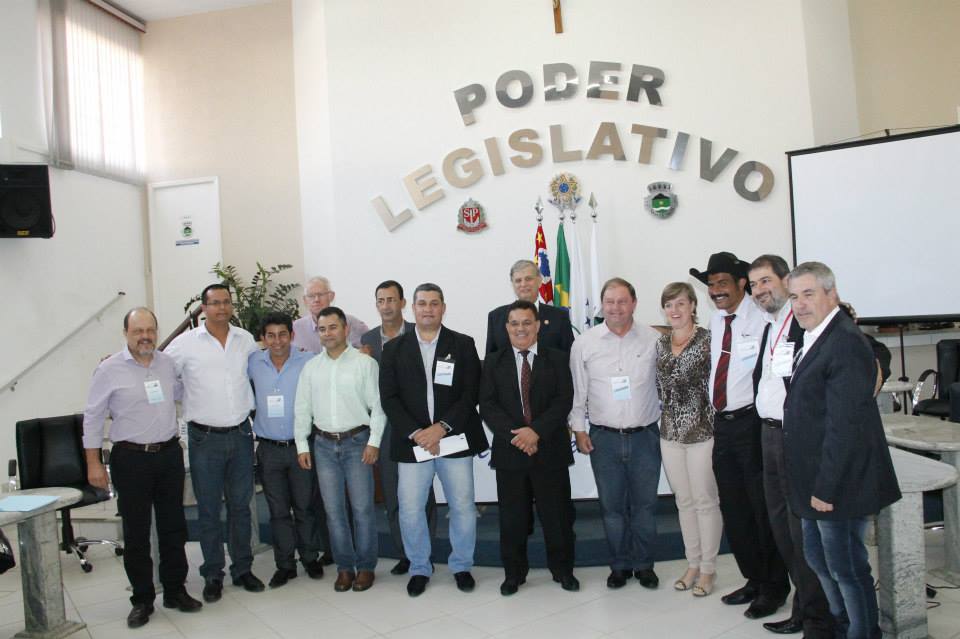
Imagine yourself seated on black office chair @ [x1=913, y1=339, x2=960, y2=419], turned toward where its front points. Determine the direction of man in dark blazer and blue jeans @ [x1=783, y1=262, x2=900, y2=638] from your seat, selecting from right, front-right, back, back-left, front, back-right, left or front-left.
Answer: left

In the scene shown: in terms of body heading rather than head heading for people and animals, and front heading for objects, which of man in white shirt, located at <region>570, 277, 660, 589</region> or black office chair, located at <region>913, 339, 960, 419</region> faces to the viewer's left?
the black office chair

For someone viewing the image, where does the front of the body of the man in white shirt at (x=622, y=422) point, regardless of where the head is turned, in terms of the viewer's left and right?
facing the viewer

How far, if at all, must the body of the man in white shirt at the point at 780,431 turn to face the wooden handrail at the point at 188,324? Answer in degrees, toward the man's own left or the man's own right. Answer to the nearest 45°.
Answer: approximately 90° to the man's own right

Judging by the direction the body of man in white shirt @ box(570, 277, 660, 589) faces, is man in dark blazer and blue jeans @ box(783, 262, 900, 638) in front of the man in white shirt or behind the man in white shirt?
in front

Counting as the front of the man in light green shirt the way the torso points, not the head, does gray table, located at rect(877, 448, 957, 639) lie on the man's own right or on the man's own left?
on the man's own left

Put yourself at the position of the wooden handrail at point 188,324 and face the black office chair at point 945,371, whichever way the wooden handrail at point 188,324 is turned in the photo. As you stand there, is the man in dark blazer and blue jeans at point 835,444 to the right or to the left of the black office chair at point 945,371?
right

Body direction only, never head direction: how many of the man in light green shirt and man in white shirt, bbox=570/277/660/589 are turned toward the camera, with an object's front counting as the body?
2

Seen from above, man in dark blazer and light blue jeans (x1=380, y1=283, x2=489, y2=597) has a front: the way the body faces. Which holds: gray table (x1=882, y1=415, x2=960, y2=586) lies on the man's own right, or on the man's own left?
on the man's own left

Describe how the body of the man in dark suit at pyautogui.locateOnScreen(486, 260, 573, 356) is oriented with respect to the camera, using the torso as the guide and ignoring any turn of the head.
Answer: toward the camera

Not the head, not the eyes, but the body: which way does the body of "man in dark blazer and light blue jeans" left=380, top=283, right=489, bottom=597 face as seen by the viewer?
toward the camera

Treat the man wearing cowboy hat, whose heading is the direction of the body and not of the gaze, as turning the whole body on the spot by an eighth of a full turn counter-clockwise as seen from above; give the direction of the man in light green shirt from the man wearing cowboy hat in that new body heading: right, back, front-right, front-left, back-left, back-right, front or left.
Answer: right

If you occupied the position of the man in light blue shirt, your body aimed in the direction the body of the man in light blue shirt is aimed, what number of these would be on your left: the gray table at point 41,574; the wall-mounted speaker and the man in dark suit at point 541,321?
1
